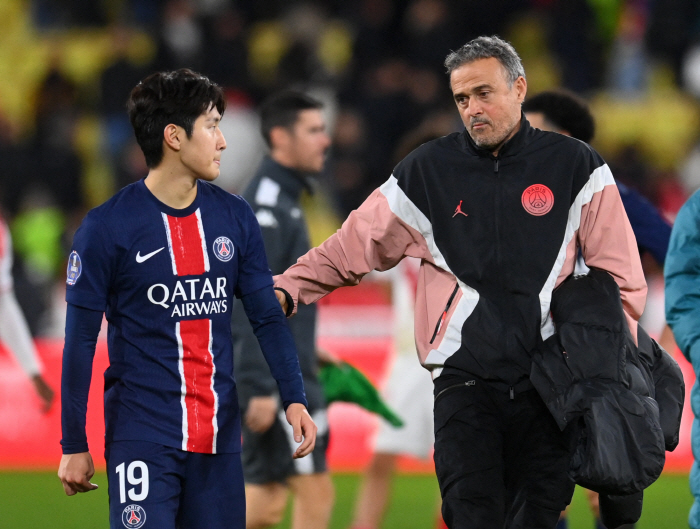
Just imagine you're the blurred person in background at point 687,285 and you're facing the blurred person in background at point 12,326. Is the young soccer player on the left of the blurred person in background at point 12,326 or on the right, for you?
left

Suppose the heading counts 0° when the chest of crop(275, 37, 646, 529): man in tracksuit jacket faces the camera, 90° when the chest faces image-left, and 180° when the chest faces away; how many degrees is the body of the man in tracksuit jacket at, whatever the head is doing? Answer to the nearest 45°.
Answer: approximately 0°

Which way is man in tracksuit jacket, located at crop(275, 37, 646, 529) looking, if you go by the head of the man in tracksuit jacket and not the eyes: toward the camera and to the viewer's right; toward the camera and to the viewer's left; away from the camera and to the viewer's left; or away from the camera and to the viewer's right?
toward the camera and to the viewer's left

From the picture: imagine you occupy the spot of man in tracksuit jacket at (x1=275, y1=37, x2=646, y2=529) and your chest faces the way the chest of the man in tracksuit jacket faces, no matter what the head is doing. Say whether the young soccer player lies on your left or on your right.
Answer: on your right

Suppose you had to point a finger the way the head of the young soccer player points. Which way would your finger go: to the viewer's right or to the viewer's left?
to the viewer's right

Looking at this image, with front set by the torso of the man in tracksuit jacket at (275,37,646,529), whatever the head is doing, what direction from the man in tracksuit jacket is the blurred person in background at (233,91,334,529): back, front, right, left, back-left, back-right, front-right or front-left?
back-right

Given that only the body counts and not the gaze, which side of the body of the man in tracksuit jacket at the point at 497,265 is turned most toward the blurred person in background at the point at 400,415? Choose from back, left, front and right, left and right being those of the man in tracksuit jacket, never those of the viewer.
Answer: back
